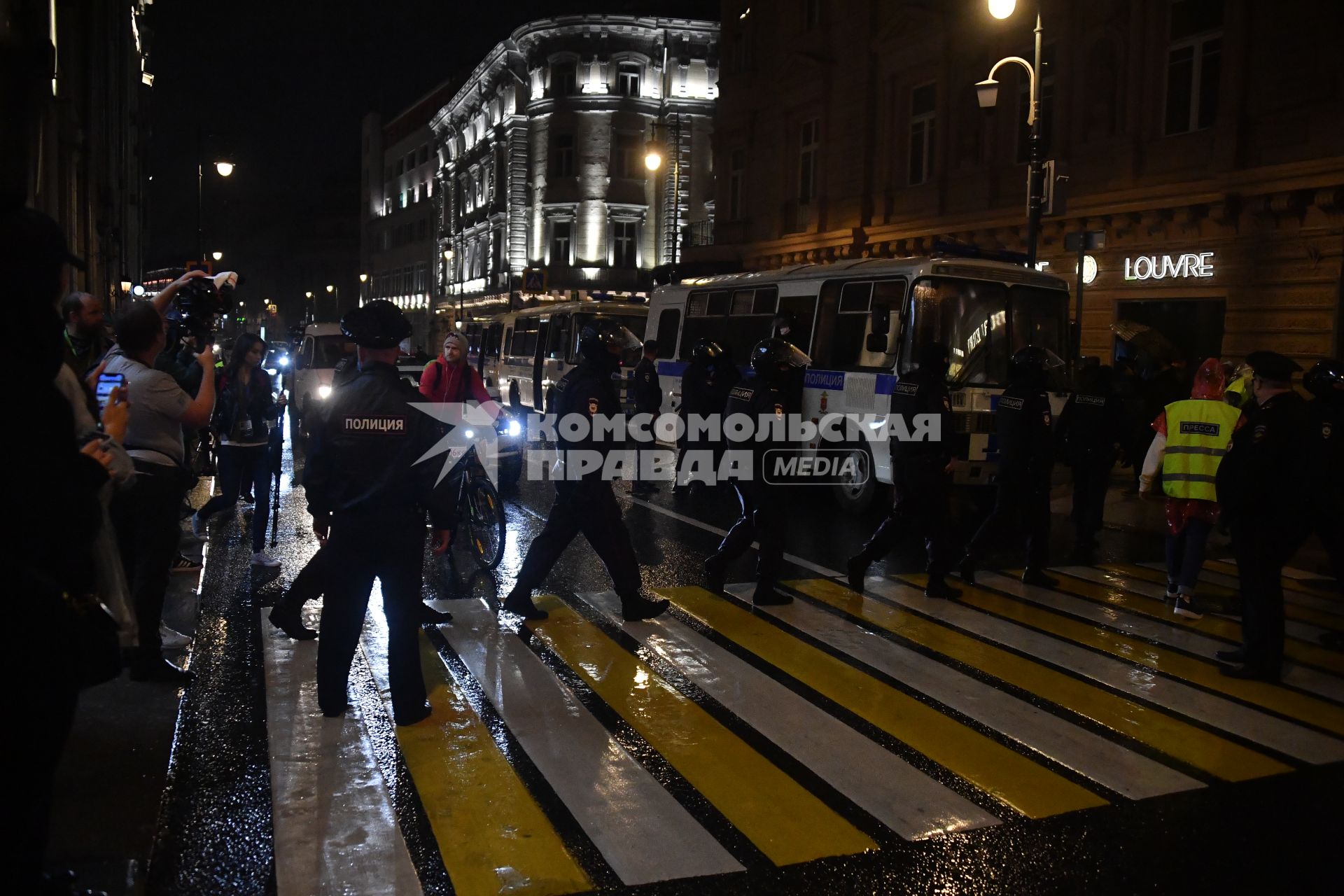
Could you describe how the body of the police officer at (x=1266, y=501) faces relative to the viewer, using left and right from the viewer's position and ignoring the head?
facing to the left of the viewer

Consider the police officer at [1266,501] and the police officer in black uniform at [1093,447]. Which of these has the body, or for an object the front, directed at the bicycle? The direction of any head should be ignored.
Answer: the police officer

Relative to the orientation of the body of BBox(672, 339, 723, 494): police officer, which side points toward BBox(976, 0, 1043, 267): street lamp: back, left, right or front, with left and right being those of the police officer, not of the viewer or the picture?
front

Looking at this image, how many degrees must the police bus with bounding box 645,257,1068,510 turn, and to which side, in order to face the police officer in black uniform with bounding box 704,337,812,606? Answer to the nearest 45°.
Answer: approximately 45° to its right

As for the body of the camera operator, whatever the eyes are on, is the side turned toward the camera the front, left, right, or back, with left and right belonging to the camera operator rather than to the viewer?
right

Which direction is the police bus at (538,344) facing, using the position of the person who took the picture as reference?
facing the viewer and to the right of the viewer

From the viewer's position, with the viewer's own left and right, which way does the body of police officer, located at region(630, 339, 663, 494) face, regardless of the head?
facing to the right of the viewer

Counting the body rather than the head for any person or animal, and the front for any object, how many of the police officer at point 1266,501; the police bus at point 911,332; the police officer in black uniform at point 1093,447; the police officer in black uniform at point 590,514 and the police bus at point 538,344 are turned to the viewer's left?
1

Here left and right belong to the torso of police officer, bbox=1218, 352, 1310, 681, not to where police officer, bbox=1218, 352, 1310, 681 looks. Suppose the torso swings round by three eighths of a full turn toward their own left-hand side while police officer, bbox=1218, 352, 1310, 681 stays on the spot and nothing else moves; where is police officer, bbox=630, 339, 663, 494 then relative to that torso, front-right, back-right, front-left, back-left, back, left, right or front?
back

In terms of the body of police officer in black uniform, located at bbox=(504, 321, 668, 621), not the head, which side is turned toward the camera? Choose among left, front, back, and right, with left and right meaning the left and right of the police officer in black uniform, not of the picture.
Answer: right

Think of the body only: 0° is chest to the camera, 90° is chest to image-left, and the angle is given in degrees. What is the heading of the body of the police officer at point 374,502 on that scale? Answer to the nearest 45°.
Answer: approximately 180°

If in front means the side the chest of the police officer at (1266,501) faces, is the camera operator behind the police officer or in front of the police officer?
in front
